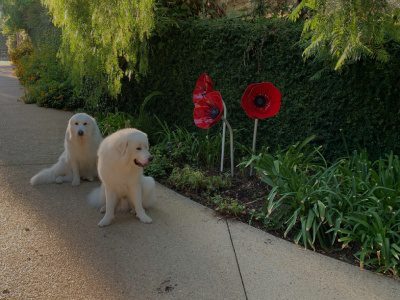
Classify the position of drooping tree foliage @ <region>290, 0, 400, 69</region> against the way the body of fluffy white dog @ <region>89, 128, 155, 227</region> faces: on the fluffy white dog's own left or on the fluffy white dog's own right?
on the fluffy white dog's own left

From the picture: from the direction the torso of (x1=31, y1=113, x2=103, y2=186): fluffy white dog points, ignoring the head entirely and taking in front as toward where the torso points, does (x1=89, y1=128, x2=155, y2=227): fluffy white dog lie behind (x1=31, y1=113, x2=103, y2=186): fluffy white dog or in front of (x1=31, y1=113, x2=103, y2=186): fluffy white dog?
in front

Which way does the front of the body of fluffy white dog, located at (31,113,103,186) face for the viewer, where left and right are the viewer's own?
facing the viewer and to the right of the viewer

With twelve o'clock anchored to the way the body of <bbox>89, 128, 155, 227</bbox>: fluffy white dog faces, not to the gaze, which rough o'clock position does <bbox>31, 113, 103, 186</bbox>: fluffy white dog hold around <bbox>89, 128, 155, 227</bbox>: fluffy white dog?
<bbox>31, 113, 103, 186</bbox>: fluffy white dog is roughly at 5 o'clock from <bbox>89, 128, 155, 227</bbox>: fluffy white dog.

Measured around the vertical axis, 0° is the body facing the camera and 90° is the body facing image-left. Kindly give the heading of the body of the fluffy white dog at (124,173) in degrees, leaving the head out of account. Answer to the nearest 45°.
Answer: approximately 0°

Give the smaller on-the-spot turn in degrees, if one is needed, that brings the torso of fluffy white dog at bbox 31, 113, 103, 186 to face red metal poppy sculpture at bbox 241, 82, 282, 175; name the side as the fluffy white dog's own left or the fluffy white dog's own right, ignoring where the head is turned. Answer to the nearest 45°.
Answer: approximately 45° to the fluffy white dog's own left

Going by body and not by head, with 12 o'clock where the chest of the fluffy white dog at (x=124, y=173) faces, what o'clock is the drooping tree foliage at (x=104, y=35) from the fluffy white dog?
The drooping tree foliage is roughly at 6 o'clock from the fluffy white dog.

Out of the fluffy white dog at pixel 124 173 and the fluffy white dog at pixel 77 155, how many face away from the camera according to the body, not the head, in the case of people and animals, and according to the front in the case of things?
0

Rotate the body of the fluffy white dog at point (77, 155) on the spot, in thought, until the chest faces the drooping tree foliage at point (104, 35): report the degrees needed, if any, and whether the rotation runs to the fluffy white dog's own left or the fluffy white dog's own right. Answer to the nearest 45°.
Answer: approximately 135° to the fluffy white dog's own left
